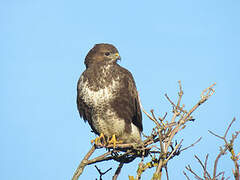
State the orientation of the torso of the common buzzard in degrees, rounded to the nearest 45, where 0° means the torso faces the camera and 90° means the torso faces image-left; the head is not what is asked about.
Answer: approximately 45°
